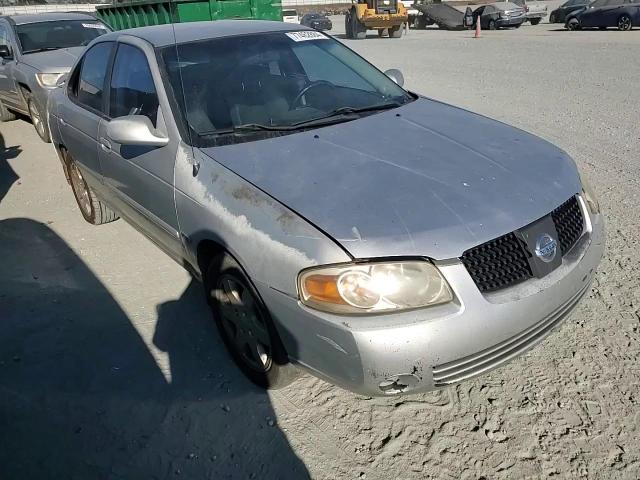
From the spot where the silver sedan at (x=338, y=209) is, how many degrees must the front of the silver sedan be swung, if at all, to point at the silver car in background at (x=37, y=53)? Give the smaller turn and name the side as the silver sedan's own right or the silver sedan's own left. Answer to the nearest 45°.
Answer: approximately 180°

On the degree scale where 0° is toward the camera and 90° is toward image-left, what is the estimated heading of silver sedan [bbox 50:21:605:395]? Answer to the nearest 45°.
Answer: approximately 315°

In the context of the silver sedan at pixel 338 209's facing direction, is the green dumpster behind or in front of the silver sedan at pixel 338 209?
behind

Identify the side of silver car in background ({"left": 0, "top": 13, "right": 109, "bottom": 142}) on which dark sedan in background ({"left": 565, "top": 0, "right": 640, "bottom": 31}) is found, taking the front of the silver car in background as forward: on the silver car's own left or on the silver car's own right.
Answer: on the silver car's own left

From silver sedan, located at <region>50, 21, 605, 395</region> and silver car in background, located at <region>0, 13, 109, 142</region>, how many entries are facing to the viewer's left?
0

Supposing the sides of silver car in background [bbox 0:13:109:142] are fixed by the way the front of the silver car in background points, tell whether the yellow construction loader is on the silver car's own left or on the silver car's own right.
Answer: on the silver car's own left

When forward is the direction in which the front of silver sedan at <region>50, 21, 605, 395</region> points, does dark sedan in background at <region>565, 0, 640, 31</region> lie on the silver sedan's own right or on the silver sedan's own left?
on the silver sedan's own left

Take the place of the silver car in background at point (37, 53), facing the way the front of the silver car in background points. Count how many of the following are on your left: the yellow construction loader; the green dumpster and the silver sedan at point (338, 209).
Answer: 2
